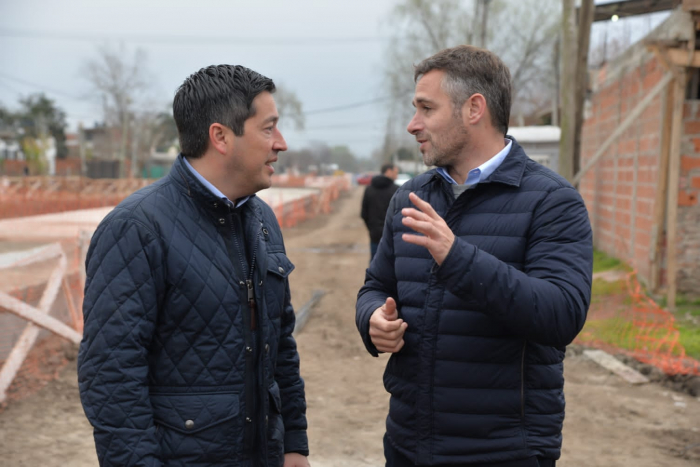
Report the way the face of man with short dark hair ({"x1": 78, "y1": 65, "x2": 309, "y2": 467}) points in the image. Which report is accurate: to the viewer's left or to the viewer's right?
to the viewer's right

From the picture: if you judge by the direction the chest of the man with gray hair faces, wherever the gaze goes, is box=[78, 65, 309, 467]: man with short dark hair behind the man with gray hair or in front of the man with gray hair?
in front

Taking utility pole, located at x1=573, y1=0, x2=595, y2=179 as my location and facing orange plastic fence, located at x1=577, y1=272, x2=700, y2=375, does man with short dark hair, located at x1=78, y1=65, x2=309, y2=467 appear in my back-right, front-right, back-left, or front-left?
front-right

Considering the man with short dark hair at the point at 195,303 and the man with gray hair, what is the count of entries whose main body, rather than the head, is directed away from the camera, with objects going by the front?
0

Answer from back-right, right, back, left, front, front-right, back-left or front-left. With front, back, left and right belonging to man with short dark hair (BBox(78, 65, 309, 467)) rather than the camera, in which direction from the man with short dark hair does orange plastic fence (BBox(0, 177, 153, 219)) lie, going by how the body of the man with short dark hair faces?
back-left

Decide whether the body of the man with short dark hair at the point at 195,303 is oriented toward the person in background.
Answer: no

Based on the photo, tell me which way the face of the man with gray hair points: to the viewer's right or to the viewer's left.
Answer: to the viewer's left

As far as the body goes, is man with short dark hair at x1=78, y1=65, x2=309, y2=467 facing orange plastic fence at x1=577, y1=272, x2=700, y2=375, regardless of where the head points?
no

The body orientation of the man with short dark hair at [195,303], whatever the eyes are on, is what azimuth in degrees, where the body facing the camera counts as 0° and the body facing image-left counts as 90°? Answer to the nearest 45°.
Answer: approximately 315°

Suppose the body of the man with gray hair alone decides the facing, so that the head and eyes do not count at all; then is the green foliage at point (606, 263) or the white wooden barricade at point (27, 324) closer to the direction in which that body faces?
the white wooden barricade

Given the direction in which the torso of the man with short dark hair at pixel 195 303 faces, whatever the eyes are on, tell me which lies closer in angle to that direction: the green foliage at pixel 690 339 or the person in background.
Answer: the green foliage

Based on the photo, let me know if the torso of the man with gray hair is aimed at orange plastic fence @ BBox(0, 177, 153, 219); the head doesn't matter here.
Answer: no

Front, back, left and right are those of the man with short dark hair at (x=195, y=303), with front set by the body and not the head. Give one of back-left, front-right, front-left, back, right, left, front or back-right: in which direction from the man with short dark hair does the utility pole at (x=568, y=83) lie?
left

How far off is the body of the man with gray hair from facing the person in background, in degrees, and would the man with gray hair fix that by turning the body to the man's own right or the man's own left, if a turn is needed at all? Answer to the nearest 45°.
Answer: approximately 135° to the man's own right

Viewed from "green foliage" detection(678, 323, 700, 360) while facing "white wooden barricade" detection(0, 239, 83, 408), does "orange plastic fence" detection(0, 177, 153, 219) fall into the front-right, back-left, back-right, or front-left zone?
front-right

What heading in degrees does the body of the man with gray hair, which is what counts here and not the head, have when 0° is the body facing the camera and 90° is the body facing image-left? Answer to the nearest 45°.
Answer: approximately 45°

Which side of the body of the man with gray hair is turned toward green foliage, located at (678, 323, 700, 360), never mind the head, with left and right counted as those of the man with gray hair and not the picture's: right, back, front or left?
back

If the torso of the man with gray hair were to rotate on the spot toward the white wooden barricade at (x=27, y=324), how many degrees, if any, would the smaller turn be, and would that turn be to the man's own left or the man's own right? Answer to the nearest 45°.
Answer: approximately 90° to the man's own right
